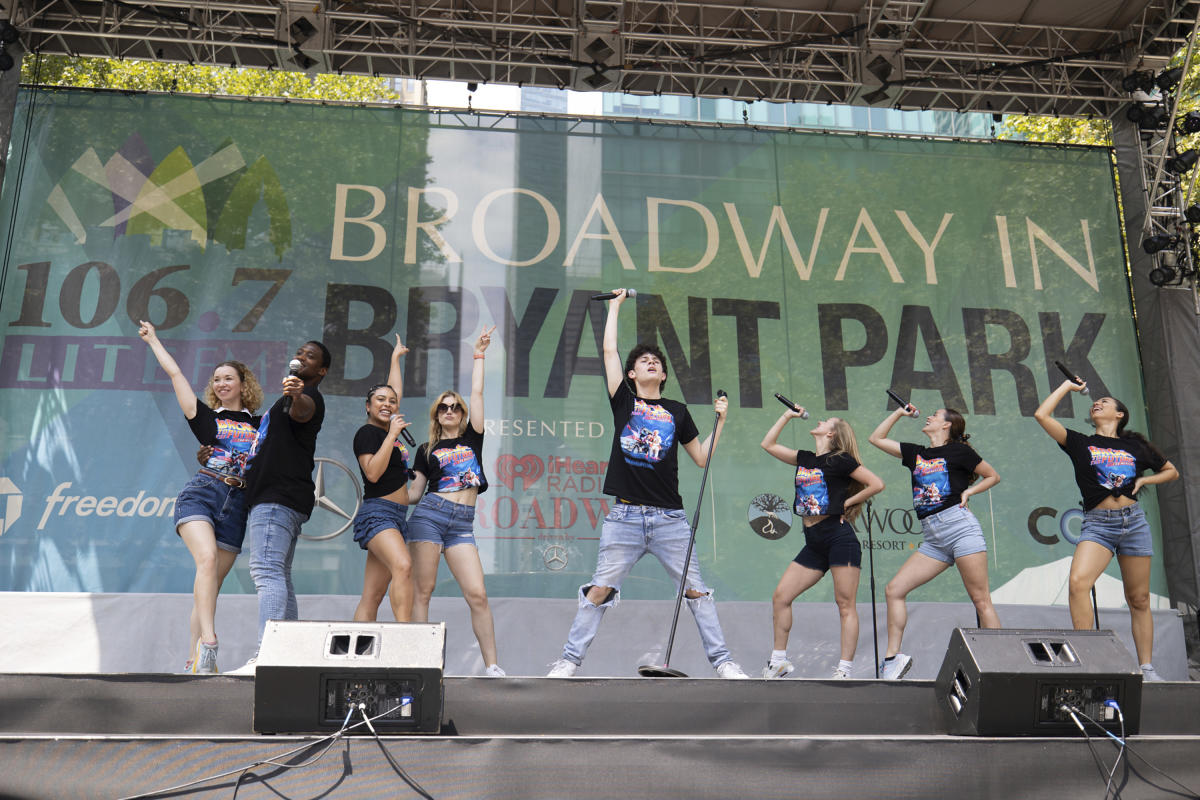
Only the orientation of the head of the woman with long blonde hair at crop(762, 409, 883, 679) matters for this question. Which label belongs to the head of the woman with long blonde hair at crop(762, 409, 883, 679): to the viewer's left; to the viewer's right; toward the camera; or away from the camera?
to the viewer's left

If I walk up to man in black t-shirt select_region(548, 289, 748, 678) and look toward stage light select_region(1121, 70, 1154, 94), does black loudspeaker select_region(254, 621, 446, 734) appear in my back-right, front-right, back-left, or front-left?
back-right

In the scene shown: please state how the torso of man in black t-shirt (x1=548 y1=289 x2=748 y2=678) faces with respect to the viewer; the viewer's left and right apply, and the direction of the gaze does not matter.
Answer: facing the viewer

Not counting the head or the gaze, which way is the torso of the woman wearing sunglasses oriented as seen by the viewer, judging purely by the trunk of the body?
toward the camera

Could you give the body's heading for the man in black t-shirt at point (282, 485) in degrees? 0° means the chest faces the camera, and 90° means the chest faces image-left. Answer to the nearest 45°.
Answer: approximately 45°

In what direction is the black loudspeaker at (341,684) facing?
away from the camera

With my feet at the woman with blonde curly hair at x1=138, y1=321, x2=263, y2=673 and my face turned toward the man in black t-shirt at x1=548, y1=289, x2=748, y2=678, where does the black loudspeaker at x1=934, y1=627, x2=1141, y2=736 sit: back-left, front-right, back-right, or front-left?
front-right

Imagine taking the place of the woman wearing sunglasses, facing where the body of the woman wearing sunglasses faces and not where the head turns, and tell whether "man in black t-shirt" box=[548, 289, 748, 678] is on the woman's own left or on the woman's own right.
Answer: on the woman's own left

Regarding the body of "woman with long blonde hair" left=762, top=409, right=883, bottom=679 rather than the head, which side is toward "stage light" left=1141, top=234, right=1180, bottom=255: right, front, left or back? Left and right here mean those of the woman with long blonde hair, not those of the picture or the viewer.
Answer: back

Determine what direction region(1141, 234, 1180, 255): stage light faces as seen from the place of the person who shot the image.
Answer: facing to the left of the viewer

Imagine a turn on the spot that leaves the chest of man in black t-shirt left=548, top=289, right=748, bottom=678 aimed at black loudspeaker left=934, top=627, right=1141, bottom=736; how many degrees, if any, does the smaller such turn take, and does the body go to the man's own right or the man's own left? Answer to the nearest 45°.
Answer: approximately 45° to the man's own left

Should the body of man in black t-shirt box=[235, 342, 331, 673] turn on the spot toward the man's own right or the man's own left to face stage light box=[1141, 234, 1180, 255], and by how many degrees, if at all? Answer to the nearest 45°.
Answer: approximately 135° to the man's own left

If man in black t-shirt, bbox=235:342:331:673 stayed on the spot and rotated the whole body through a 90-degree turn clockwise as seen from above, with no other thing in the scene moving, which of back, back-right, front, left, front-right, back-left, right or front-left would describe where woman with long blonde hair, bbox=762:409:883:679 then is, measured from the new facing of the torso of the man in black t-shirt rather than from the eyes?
back-right

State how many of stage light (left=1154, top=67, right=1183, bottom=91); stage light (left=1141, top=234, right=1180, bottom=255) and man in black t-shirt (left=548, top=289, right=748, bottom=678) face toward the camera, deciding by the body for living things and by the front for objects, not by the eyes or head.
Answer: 1

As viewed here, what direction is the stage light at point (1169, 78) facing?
to the viewer's left

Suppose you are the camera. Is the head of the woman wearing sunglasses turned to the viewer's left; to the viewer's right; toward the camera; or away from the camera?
toward the camera
